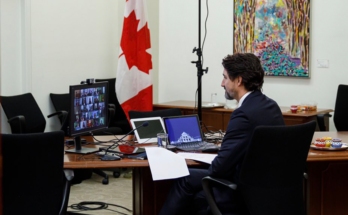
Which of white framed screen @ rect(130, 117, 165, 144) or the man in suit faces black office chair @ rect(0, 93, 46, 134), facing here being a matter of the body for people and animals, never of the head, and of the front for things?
the man in suit

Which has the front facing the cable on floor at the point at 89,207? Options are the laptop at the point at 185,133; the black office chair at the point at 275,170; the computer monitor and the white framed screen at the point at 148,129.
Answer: the black office chair

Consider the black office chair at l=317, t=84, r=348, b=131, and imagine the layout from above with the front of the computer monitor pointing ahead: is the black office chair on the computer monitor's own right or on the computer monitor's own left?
on the computer monitor's own left

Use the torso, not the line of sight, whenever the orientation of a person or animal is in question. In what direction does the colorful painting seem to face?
toward the camera

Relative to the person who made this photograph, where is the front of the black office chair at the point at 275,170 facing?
facing away from the viewer and to the left of the viewer

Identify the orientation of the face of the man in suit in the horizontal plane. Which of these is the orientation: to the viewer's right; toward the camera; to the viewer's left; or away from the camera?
to the viewer's left

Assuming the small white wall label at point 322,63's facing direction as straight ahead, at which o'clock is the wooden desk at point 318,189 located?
The wooden desk is roughly at 12 o'clock from the small white wall label.

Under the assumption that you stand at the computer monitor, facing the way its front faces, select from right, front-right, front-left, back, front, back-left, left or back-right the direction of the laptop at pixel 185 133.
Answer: front-left

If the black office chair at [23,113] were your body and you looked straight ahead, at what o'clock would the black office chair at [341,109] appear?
the black office chair at [341,109] is roughly at 11 o'clock from the black office chair at [23,113].

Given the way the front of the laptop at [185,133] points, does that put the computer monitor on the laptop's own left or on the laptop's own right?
on the laptop's own right

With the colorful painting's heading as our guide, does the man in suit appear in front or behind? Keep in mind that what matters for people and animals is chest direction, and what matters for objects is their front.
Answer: in front

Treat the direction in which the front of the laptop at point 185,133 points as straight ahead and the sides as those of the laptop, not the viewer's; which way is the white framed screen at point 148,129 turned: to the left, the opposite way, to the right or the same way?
the same way

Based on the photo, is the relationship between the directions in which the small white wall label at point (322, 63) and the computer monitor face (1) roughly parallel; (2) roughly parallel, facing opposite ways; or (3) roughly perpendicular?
roughly perpendicular

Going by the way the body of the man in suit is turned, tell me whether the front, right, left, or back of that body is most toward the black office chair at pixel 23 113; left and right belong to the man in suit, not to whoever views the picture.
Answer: front

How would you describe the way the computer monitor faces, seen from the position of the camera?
facing the viewer and to the right of the viewer

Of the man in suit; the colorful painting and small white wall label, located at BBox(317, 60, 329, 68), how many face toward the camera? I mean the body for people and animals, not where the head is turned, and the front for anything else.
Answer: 2

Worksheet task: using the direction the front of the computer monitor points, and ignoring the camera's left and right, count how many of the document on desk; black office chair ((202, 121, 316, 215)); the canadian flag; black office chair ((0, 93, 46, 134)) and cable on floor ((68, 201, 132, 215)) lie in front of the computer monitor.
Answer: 2

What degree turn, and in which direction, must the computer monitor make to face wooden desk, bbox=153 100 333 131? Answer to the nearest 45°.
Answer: approximately 90° to its left
